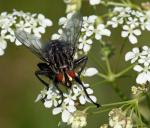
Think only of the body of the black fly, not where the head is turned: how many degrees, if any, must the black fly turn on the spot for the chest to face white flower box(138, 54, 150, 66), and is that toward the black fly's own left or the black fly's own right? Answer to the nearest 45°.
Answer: approximately 90° to the black fly's own left

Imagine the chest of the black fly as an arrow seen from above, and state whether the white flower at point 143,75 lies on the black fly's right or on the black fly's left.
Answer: on the black fly's left

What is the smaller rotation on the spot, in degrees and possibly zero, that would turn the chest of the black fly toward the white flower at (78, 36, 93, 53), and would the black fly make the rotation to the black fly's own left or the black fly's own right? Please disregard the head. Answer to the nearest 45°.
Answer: approximately 135° to the black fly's own left

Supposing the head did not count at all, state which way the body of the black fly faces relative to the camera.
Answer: toward the camera
